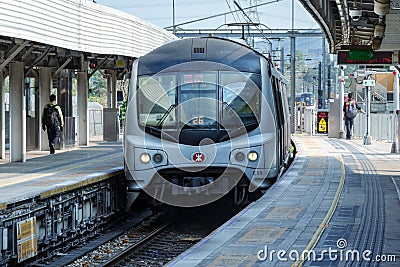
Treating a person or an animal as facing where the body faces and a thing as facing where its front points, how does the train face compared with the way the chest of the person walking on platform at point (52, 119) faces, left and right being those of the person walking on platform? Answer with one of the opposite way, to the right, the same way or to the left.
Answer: the opposite way

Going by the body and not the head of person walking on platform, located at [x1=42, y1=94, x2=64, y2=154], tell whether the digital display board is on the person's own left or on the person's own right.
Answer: on the person's own right

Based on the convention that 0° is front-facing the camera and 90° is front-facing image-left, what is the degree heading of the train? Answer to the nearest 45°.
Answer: approximately 0°

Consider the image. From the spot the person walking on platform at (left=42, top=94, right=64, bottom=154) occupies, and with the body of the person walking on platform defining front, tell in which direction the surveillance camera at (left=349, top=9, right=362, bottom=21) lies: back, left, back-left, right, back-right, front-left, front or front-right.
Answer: back-right

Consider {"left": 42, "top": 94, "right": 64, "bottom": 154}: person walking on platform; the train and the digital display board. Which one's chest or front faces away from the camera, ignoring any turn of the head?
the person walking on platform

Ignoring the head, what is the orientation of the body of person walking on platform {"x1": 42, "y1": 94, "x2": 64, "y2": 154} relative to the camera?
away from the camera
